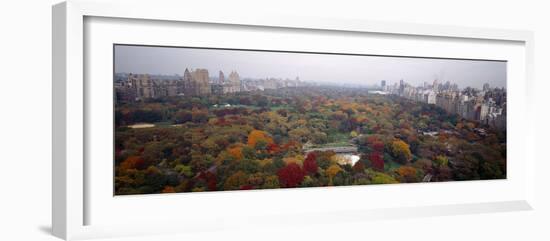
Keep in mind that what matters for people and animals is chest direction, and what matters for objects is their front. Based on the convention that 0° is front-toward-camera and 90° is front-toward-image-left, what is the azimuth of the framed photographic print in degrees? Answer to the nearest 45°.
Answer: approximately 315°
